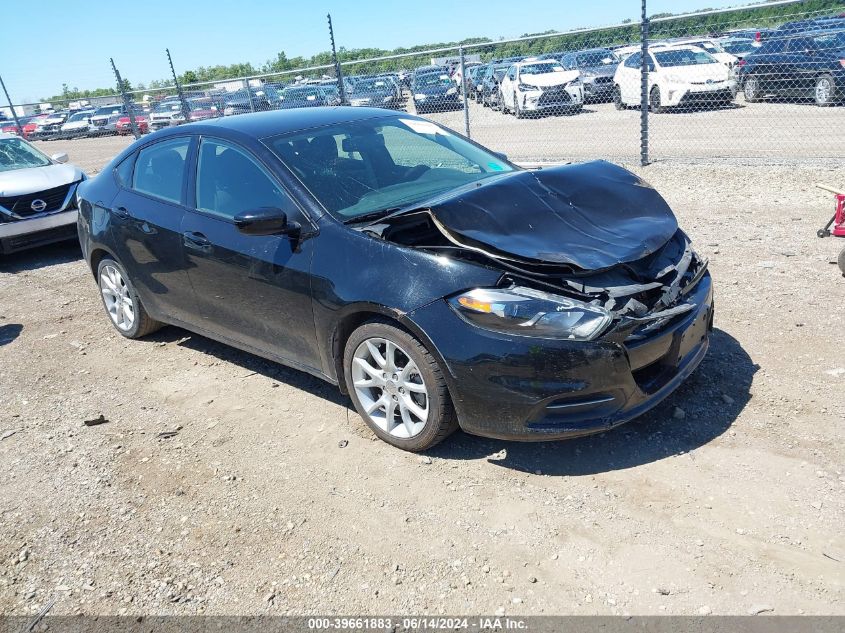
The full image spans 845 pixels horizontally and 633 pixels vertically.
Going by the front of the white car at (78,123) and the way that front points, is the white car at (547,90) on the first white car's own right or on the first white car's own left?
on the first white car's own left

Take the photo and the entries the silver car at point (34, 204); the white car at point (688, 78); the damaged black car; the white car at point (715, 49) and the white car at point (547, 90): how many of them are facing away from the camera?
0

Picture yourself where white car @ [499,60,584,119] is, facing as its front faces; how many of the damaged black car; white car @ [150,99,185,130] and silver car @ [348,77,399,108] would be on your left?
0

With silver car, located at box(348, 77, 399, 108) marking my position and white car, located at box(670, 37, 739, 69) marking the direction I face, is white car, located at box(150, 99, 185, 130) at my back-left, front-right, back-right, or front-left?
back-left

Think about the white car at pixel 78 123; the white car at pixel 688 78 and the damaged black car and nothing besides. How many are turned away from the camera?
0

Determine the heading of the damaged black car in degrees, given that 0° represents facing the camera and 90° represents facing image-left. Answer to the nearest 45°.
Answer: approximately 315°

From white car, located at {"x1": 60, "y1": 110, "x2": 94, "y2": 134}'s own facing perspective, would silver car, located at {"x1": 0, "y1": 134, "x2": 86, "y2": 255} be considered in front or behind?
in front

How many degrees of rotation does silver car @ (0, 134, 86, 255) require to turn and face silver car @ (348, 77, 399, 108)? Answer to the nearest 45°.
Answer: approximately 90° to its left

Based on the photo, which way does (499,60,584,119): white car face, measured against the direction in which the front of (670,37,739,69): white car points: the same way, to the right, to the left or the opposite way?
the same way

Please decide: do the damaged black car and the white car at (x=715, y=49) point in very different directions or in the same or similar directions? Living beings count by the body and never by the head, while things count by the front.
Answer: same or similar directions

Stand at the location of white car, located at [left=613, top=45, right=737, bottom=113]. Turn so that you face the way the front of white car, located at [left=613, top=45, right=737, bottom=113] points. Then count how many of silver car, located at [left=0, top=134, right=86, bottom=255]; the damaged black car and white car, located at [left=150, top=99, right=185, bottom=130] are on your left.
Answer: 0

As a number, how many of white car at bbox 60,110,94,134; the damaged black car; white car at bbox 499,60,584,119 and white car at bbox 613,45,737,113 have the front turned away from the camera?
0

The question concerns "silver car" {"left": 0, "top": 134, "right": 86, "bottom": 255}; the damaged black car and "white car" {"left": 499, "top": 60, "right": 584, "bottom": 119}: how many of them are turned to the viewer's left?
0

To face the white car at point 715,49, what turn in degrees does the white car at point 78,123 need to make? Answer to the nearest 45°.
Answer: approximately 90° to its left

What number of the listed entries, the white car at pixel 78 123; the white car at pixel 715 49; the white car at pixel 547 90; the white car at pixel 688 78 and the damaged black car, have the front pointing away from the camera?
0

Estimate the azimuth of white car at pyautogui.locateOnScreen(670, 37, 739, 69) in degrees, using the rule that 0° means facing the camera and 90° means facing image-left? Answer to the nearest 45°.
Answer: approximately 315°

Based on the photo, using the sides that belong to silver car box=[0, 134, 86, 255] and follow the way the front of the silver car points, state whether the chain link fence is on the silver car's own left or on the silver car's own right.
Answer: on the silver car's own left

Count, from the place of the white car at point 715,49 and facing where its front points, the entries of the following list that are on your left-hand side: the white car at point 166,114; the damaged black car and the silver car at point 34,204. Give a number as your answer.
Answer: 0
